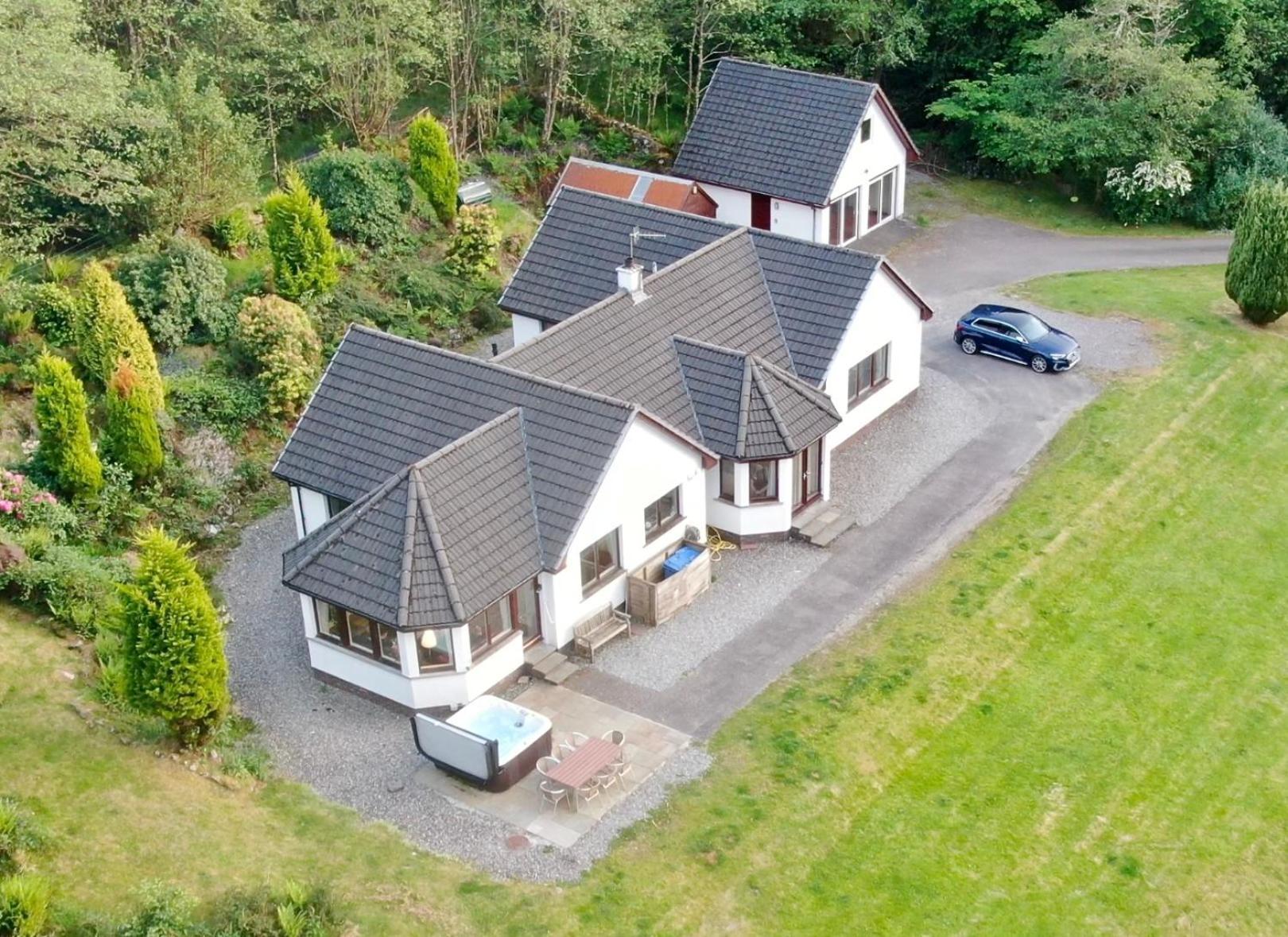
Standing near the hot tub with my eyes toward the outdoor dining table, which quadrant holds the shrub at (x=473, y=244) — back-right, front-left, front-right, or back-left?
back-left

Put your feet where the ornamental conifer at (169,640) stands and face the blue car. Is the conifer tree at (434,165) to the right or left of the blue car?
left

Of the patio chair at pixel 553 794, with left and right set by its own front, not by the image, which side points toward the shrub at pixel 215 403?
left

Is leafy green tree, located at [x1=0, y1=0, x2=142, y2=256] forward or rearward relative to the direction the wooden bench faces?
rearward

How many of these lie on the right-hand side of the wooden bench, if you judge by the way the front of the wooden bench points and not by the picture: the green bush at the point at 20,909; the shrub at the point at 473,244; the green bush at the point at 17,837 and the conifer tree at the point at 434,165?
2

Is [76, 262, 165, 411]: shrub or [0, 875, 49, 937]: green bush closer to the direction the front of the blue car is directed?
the green bush

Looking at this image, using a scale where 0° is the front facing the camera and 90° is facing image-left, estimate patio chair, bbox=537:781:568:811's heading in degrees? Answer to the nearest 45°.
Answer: approximately 225°

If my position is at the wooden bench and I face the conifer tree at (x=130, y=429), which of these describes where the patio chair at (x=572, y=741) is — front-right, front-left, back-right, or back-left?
back-left

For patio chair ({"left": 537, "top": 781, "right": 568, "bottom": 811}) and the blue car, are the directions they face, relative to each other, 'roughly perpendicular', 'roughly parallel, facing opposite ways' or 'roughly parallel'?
roughly perpendicular

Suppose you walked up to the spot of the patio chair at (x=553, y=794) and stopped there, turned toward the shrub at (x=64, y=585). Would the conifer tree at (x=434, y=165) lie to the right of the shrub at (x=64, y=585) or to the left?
right

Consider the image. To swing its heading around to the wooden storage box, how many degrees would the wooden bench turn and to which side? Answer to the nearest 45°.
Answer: approximately 90° to its left

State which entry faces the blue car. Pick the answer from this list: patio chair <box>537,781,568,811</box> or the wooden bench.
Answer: the patio chair

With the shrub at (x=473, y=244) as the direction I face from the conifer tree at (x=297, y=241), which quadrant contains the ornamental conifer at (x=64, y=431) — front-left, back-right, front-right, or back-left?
back-right

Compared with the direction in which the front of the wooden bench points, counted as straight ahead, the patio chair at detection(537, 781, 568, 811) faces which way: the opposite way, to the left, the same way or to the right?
to the left

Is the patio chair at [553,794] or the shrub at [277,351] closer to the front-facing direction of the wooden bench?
the patio chair

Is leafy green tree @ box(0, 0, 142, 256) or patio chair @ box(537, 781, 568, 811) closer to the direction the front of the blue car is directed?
the patio chair
